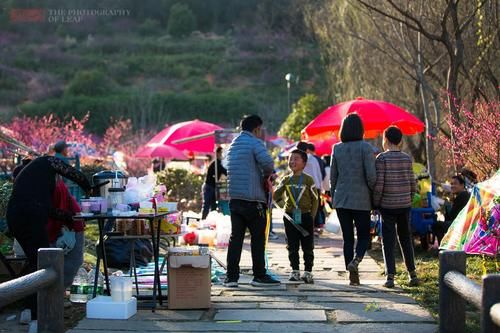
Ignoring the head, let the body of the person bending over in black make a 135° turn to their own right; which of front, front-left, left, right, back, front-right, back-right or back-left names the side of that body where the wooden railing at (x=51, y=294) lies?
front-left

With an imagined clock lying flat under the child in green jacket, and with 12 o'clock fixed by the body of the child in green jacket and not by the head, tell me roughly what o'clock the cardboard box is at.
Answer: The cardboard box is roughly at 1 o'clock from the child in green jacket.

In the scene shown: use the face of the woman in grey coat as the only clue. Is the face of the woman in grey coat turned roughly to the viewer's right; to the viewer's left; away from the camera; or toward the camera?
away from the camera

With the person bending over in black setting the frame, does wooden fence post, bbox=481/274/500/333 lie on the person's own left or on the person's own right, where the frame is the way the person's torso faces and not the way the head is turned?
on the person's own right

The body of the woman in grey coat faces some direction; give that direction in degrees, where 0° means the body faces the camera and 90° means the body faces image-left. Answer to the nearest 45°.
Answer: approximately 180°

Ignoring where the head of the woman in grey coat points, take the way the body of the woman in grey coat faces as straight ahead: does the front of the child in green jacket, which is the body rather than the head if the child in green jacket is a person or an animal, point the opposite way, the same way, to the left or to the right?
the opposite way

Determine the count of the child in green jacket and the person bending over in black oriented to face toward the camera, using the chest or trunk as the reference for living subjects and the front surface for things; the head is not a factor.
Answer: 1

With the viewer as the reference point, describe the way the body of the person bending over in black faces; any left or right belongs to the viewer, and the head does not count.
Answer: facing to the right of the viewer

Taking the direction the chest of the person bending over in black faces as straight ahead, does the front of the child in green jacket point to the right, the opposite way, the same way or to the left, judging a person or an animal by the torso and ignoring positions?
to the right
